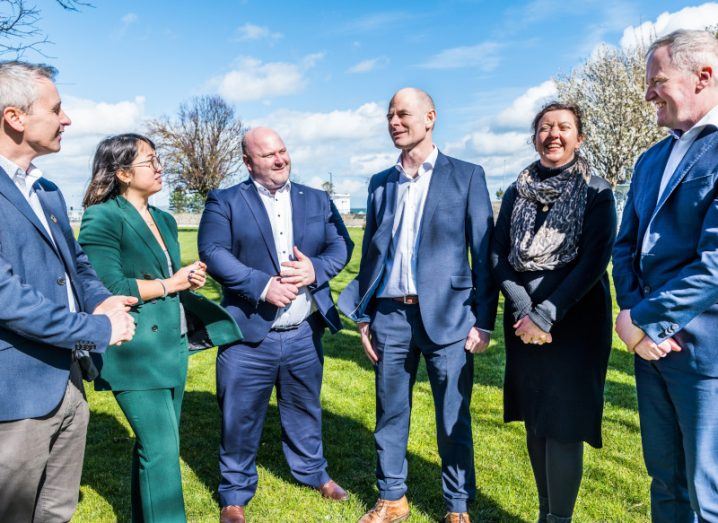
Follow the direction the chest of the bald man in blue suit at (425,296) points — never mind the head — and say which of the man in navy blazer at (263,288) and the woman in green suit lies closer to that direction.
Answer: the woman in green suit

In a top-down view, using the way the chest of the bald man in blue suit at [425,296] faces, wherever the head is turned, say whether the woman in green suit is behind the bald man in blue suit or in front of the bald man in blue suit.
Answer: in front

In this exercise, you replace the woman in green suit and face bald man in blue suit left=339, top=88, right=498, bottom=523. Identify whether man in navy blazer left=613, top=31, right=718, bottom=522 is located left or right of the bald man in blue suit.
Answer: right

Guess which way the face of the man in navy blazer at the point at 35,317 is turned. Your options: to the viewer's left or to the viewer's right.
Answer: to the viewer's right

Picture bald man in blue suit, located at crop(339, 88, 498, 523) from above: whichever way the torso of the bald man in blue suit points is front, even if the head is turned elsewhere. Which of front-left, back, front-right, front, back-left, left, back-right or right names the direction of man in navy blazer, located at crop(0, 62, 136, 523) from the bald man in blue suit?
front

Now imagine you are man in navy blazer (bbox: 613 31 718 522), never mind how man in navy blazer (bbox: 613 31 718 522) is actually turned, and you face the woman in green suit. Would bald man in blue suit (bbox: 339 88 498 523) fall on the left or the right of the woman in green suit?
right

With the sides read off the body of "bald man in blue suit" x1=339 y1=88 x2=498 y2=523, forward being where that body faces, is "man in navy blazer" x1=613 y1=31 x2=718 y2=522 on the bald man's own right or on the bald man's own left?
on the bald man's own left

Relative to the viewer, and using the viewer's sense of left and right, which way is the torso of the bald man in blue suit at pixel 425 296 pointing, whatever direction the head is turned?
facing the viewer and to the left of the viewer

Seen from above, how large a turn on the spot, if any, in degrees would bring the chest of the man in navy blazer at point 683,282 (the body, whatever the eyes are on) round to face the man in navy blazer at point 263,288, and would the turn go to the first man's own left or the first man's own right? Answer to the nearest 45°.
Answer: approximately 45° to the first man's own right

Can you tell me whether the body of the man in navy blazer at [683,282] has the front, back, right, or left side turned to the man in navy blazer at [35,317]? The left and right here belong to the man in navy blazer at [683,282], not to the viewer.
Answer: front

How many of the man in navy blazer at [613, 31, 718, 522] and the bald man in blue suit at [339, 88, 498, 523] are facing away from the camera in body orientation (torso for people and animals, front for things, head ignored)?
0

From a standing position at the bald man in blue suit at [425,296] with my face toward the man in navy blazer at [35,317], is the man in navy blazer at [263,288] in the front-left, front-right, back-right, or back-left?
front-right

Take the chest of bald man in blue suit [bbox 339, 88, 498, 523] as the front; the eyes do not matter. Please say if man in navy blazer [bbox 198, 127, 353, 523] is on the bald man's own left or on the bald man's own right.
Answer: on the bald man's own right

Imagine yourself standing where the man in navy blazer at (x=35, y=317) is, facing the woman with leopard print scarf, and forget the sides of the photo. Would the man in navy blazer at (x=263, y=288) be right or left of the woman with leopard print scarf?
left

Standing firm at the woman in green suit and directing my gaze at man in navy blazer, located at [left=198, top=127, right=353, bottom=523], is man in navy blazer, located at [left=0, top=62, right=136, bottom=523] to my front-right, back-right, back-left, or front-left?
back-right

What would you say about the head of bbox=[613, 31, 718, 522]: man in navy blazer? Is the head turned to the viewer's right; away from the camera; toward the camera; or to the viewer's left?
to the viewer's left

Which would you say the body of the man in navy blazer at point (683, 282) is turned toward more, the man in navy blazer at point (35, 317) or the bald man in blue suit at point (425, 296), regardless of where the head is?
the man in navy blazer
